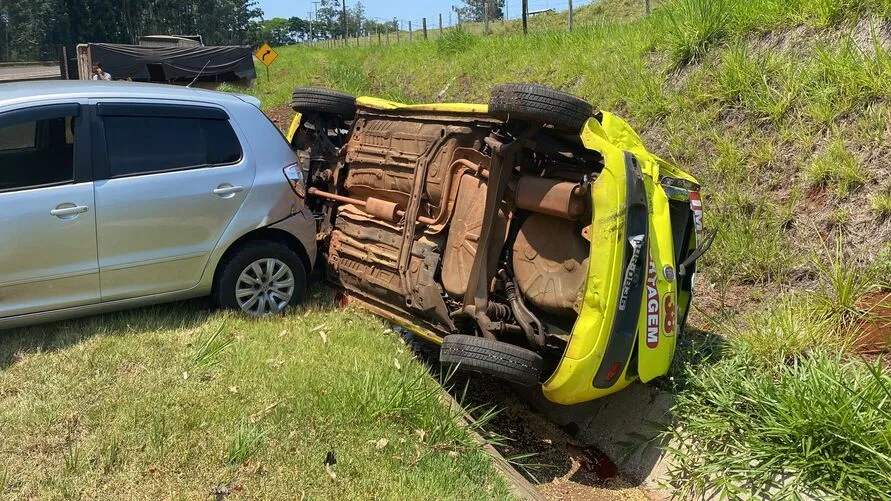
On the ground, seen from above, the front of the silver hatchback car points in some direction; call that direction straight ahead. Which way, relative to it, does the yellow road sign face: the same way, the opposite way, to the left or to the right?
to the left

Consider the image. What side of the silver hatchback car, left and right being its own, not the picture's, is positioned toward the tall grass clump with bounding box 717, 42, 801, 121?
back

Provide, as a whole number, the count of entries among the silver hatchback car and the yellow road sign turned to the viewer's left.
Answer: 1

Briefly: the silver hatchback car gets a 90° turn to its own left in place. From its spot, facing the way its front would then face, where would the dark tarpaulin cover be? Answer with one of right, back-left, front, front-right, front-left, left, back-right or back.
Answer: back

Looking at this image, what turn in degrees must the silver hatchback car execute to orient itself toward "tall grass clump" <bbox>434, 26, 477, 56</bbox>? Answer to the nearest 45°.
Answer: approximately 135° to its right

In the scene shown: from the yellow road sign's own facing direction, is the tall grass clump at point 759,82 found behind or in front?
in front

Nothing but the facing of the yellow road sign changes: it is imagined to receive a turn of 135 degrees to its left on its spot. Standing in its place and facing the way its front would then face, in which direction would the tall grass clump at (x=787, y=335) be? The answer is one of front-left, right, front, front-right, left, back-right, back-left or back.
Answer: back-right

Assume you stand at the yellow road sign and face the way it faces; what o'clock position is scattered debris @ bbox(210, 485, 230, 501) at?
The scattered debris is roughly at 12 o'clock from the yellow road sign.

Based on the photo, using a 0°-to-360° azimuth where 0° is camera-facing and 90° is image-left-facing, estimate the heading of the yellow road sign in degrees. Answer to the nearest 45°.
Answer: approximately 0°

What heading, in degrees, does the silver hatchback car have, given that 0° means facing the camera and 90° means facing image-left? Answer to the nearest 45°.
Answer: approximately 90°

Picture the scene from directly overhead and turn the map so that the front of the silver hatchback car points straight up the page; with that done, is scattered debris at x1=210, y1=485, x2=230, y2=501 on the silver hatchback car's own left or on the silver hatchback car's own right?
on the silver hatchback car's own left
